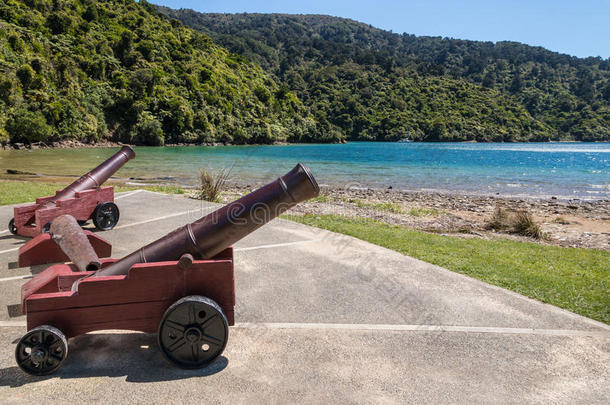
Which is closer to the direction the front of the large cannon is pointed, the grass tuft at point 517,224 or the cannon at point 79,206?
the grass tuft

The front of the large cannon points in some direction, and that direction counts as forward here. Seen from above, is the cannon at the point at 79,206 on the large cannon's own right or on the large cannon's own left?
on the large cannon's own left

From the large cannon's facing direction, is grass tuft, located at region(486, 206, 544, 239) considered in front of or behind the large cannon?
in front

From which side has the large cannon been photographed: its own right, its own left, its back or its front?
right
